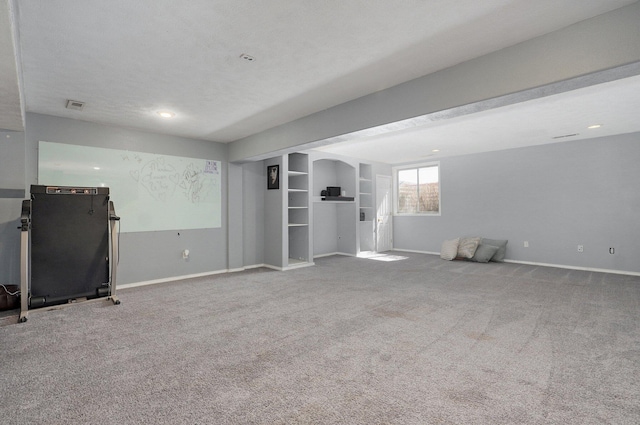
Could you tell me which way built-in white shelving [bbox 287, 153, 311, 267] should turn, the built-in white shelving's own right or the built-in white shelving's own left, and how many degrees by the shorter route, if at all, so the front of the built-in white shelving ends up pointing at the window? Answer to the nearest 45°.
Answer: approximately 90° to the built-in white shelving's own left

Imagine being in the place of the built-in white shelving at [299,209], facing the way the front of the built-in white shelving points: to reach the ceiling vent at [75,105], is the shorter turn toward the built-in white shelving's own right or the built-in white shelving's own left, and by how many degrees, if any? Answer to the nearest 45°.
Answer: approximately 90° to the built-in white shelving's own right

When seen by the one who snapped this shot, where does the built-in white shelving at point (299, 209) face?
facing the viewer and to the right of the viewer

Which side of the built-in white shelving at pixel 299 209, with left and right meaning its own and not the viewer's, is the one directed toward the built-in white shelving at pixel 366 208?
left

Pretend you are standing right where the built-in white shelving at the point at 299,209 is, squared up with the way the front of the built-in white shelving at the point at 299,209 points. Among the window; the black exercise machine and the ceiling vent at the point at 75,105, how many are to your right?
2

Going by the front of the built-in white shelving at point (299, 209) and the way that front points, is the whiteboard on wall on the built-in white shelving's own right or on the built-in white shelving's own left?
on the built-in white shelving's own right

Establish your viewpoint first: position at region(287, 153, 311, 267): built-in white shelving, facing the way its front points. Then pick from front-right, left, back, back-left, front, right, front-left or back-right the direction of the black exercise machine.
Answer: right

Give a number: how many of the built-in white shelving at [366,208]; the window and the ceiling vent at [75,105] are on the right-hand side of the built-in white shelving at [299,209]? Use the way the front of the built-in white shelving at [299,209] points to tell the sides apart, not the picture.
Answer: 1
